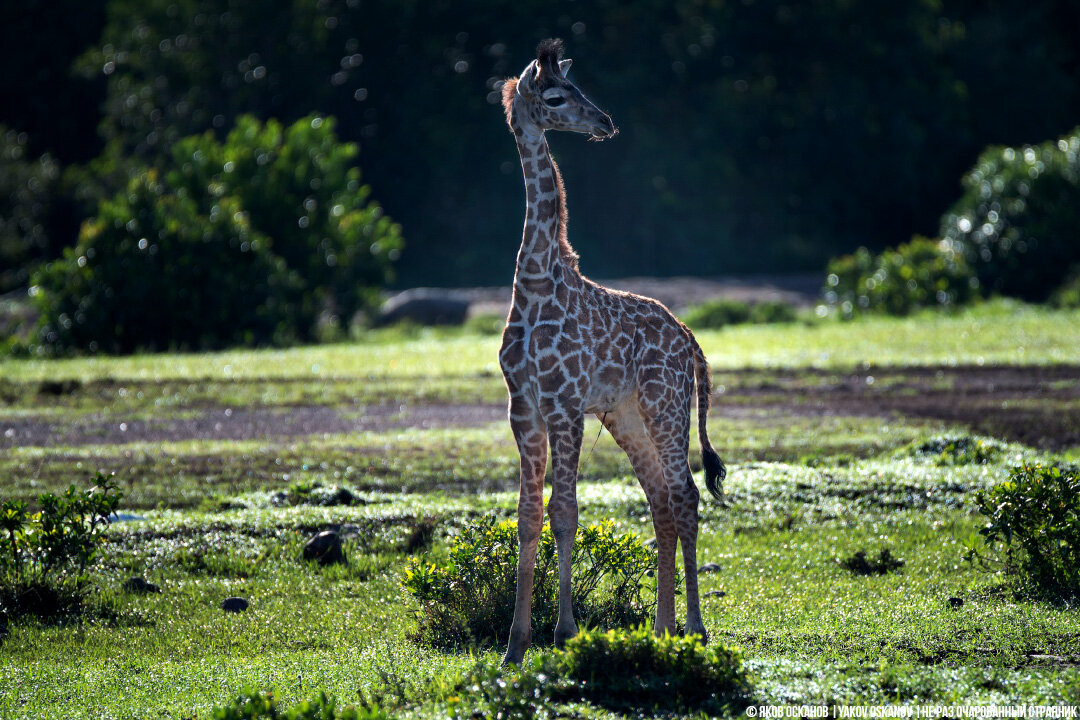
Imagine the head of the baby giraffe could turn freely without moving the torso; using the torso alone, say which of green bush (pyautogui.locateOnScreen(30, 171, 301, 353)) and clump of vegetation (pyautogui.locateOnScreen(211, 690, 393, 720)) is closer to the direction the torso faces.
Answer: the clump of vegetation

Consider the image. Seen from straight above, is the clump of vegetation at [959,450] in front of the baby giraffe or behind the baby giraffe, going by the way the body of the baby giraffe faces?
behind

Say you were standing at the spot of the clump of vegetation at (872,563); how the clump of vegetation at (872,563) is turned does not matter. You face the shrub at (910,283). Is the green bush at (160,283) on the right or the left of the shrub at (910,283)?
left

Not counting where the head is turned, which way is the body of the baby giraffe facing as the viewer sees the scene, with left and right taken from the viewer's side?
facing the viewer and to the left of the viewer

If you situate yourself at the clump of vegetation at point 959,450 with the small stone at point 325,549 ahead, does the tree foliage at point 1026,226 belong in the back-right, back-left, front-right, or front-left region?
back-right

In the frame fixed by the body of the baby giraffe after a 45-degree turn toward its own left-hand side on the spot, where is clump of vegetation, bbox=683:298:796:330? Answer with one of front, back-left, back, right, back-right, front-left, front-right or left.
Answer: back

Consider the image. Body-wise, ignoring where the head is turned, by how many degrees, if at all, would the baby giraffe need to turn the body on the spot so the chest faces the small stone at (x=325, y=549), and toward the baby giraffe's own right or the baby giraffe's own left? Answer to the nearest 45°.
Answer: approximately 90° to the baby giraffe's own right

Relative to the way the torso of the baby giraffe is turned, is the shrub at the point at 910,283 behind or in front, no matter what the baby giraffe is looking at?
behind

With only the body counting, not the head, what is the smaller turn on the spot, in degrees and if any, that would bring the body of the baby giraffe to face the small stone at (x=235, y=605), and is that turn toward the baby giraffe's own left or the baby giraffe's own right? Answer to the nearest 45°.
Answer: approximately 90° to the baby giraffe's own right

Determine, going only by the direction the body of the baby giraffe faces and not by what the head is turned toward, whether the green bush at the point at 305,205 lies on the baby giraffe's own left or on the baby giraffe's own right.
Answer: on the baby giraffe's own right
